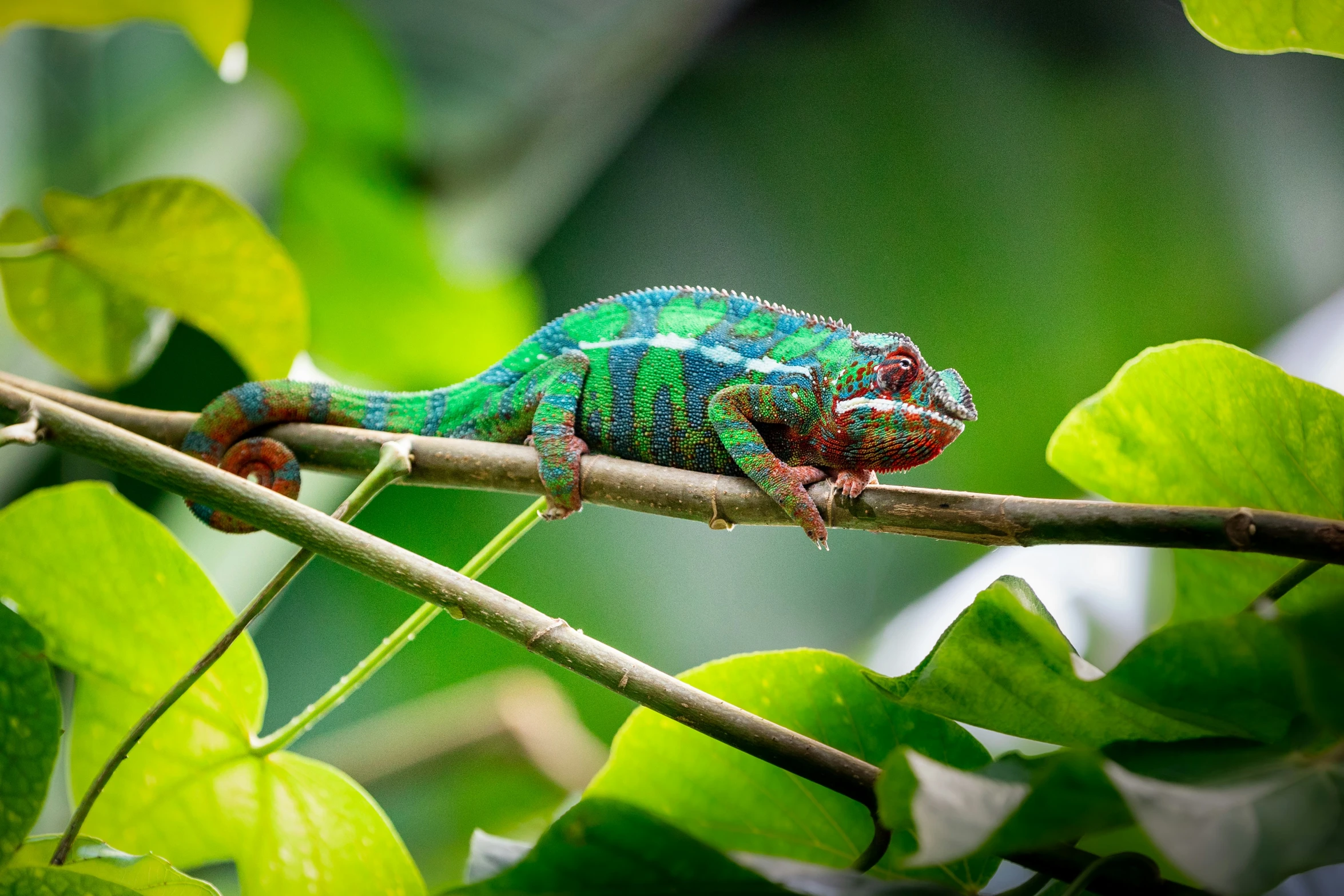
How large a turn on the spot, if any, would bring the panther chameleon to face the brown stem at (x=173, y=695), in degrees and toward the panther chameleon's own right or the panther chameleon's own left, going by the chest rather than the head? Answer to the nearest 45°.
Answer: approximately 135° to the panther chameleon's own right

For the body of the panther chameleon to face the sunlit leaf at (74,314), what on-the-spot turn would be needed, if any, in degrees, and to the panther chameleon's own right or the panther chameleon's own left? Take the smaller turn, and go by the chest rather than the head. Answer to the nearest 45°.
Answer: approximately 180°

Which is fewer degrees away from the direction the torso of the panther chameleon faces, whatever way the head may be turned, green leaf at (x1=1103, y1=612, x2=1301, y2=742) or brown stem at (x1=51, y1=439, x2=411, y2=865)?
the green leaf

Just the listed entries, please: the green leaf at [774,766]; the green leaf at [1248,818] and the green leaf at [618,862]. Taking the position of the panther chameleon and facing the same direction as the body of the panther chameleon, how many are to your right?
3

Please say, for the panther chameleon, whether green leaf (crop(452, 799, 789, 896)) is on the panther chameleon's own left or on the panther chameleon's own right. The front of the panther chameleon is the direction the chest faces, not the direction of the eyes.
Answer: on the panther chameleon's own right

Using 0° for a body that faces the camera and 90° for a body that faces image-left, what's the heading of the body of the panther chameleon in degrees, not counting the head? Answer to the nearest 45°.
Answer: approximately 270°
